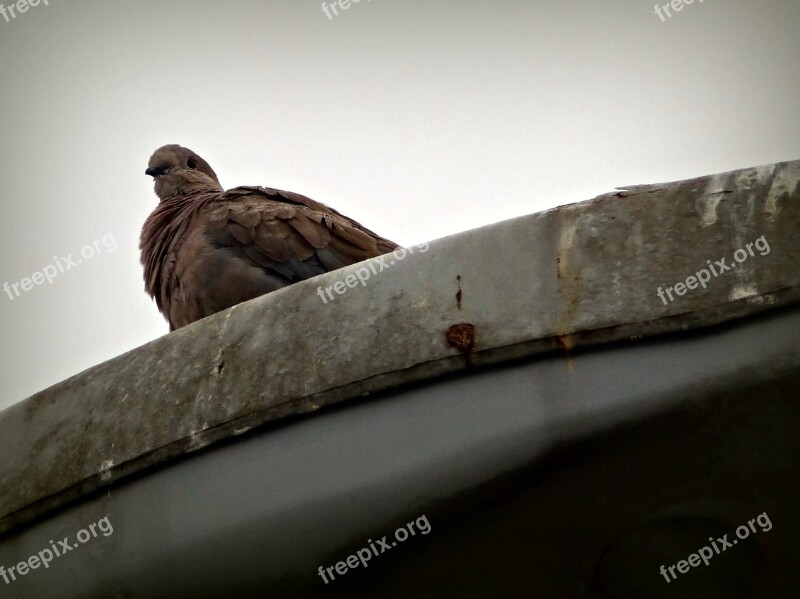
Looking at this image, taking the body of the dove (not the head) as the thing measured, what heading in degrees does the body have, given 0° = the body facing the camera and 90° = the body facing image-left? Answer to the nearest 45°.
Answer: approximately 45°
